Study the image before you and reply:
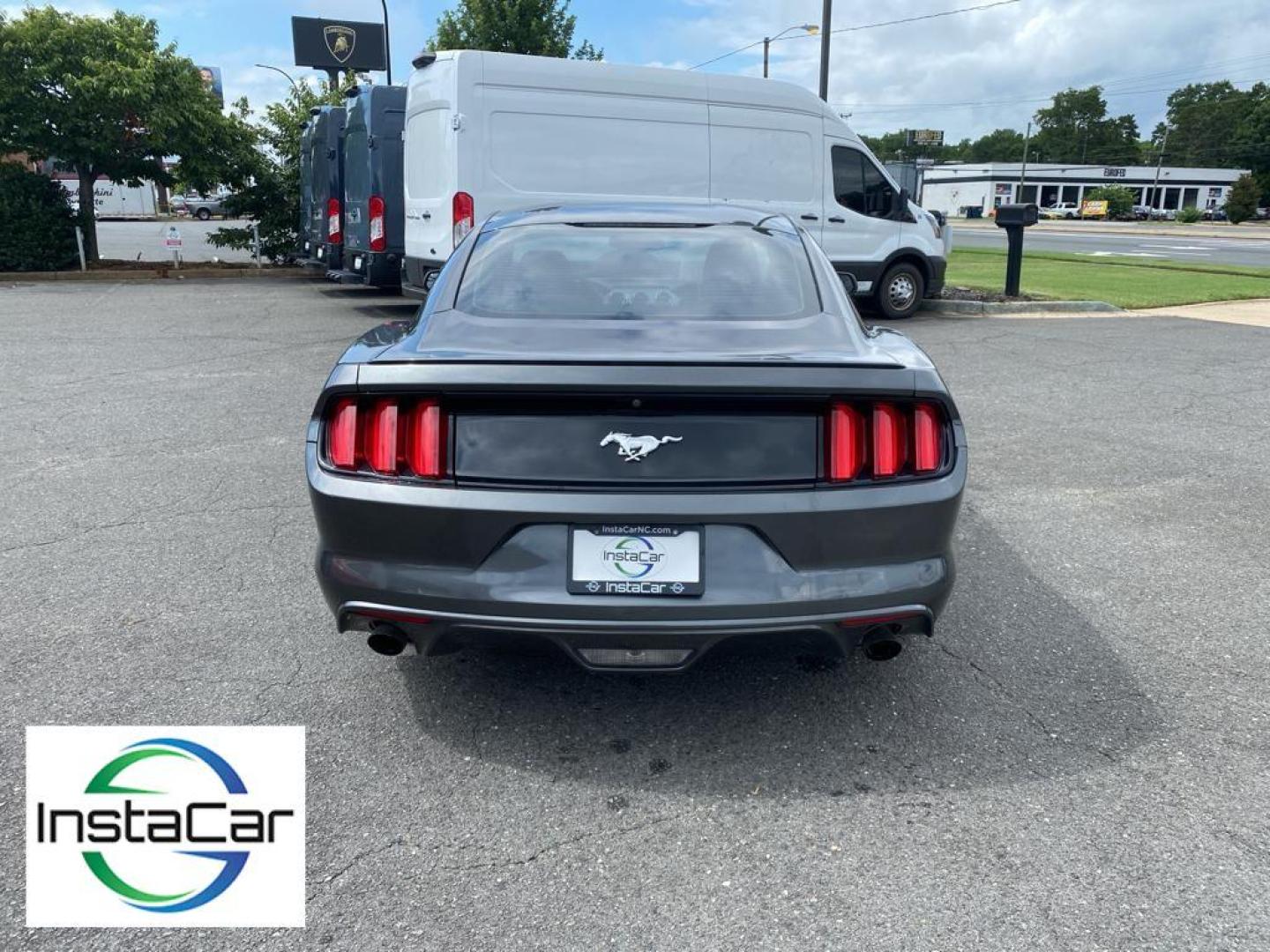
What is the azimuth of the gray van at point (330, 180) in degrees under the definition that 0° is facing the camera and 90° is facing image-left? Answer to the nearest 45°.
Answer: approximately 225°

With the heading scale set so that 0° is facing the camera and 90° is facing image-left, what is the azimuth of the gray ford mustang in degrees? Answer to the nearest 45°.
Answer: approximately 180°

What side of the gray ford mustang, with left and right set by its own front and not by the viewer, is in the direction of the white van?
front

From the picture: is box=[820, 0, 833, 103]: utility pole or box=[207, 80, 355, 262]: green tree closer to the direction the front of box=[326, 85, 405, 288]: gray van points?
the utility pole

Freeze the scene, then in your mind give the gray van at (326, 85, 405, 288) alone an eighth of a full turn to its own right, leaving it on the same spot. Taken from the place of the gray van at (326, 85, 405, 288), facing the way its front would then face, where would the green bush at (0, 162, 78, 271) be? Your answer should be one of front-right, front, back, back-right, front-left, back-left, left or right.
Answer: back-left

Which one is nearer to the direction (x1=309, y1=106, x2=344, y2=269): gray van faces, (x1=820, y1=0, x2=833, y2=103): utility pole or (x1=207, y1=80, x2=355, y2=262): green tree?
the utility pole

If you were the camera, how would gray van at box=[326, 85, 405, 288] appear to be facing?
facing away from the viewer and to the right of the viewer

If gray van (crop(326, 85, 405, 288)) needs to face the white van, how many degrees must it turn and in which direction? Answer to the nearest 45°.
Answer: approximately 90° to its right

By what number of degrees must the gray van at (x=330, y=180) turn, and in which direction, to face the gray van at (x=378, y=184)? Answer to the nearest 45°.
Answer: approximately 135° to its right

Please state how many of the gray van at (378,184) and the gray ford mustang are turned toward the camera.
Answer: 0

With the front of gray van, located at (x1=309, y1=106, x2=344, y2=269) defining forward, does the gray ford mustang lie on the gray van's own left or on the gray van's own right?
on the gray van's own right

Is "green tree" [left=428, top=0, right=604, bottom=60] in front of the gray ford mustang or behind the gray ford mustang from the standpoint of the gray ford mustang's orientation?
in front

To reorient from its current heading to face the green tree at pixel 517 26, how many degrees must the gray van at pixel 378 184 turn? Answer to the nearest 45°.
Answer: approximately 45° to its left
